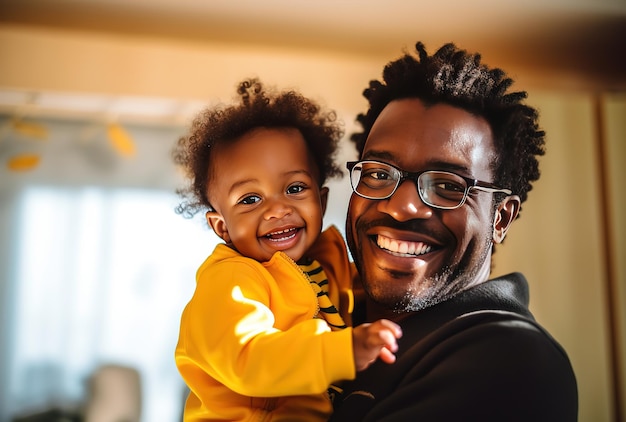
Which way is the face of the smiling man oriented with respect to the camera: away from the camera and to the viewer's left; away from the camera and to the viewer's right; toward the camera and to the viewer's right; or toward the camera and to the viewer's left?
toward the camera and to the viewer's left

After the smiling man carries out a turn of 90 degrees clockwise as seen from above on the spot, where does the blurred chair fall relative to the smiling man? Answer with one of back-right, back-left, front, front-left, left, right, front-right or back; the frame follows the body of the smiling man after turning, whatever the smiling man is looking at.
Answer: front

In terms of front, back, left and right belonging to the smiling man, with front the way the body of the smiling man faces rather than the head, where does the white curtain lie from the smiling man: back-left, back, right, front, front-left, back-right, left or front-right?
right

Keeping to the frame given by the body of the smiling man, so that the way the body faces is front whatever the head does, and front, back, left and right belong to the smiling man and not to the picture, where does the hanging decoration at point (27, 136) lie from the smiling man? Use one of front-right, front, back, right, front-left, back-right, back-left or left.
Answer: right

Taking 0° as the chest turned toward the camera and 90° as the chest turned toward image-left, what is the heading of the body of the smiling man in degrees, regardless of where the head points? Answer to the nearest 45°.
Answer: approximately 45°

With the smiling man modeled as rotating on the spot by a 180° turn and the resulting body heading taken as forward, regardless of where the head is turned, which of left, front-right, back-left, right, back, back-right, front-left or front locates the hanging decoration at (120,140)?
left
